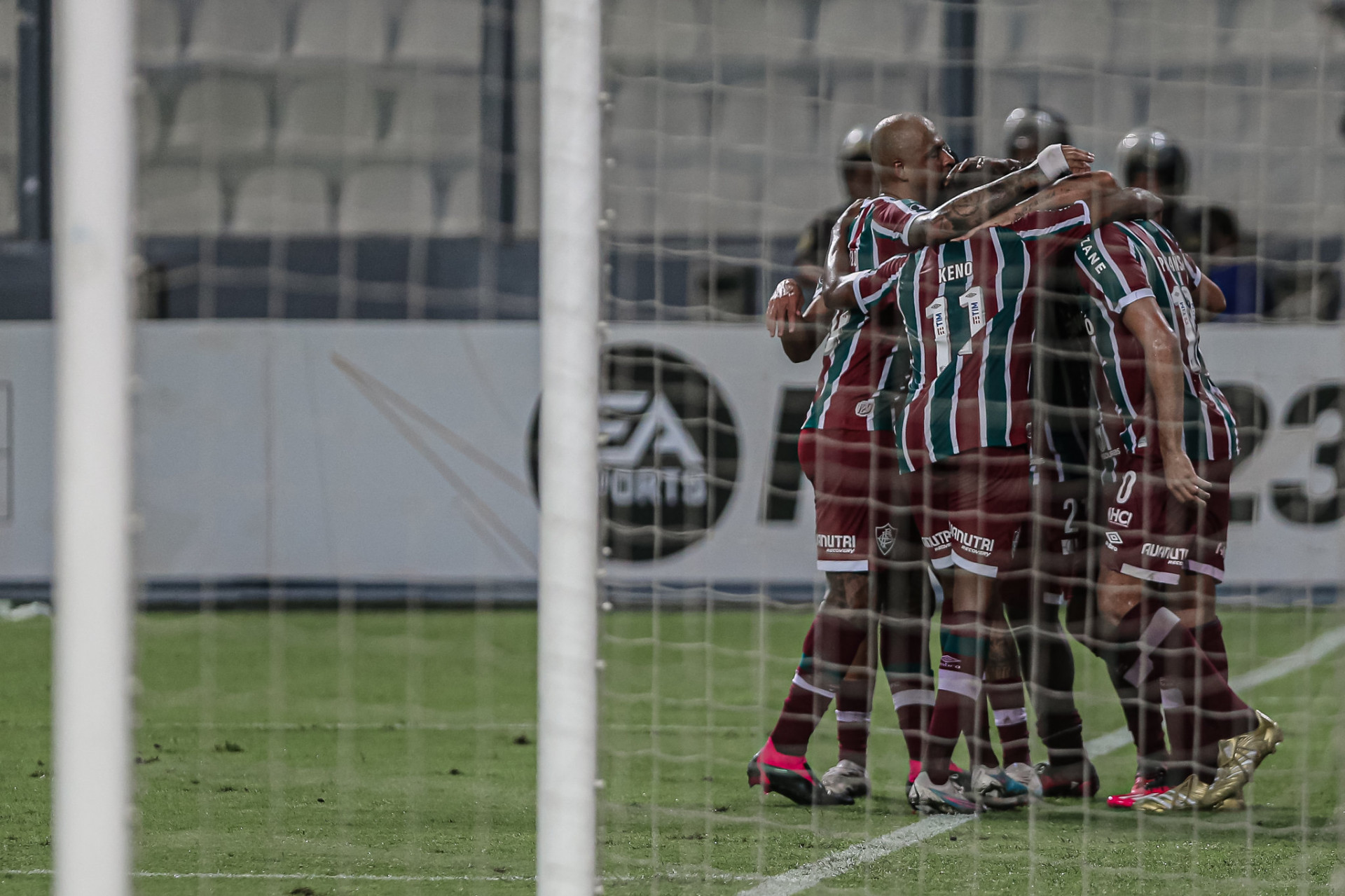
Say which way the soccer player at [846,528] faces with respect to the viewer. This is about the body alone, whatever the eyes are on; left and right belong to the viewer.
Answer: facing to the right of the viewer

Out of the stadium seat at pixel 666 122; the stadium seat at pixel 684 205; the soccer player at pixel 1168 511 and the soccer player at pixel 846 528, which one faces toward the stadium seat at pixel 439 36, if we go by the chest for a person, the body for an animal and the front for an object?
the soccer player at pixel 1168 511

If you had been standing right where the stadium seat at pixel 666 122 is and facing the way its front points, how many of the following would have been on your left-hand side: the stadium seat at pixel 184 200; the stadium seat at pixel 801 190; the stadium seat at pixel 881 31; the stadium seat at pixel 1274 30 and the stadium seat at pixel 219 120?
3

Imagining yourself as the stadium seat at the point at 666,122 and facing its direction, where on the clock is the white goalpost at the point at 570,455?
The white goalpost is roughly at 12 o'clock from the stadium seat.

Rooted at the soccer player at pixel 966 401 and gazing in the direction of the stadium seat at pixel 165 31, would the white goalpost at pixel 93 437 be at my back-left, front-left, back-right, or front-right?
back-left

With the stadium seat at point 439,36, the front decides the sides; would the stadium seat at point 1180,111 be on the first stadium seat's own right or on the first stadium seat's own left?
on the first stadium seat's own left

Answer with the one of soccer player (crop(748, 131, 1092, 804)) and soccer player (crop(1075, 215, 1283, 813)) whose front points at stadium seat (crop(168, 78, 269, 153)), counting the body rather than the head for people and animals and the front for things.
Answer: soccer player (crop(1075, 215, 1283, 813))

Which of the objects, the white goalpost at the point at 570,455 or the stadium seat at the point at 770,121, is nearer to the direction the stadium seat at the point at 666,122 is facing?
the white goalpost

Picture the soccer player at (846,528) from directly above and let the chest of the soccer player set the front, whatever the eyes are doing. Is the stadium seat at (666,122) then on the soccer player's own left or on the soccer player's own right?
on the soccer player's own left

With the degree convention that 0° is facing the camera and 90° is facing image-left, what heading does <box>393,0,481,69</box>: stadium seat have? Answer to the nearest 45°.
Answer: approximately 0°

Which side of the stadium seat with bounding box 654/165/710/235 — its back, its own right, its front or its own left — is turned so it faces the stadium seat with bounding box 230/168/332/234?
right
